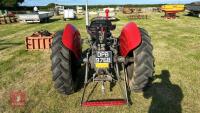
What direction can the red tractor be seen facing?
away from the camera
